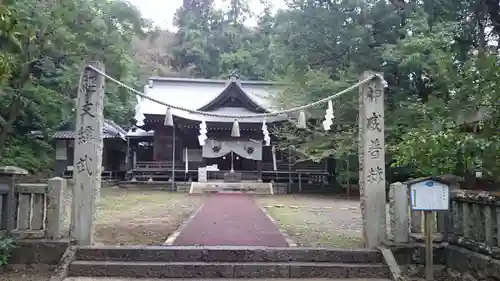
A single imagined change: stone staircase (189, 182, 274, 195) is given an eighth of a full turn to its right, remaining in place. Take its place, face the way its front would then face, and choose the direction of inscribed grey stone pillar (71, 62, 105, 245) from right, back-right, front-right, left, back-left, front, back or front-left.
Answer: front-left

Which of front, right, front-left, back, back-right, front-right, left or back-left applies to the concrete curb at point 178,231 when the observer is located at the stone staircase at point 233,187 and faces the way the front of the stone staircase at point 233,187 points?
front

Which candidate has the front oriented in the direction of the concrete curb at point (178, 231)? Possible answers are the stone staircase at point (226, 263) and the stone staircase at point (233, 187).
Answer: the stone staircase at point (233, 187)

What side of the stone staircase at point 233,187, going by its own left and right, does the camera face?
front

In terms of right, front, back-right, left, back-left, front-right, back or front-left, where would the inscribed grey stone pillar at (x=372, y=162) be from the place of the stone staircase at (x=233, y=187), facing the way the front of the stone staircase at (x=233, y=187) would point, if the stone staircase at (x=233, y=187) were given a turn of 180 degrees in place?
back

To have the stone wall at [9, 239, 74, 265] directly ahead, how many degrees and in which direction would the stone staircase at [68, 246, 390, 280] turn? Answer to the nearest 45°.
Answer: approximately 90° to its right

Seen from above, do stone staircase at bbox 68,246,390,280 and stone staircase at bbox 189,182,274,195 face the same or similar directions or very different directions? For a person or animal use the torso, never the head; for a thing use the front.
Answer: same or similar directions

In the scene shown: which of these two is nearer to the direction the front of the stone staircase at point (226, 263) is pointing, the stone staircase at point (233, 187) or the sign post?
the sign post

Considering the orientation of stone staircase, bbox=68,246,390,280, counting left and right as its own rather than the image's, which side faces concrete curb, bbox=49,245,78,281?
right

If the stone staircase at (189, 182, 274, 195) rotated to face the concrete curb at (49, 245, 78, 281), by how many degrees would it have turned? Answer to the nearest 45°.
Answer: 0° — it already faces it

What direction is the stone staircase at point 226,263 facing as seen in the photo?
toward the camera

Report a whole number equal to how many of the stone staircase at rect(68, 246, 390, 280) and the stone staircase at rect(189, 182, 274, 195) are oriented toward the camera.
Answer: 2

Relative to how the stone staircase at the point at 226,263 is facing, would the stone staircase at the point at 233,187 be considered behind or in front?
behind

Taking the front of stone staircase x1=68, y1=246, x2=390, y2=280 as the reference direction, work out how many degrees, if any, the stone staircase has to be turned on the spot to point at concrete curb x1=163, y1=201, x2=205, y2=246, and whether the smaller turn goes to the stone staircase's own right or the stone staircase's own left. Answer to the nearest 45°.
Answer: approximately 180°
